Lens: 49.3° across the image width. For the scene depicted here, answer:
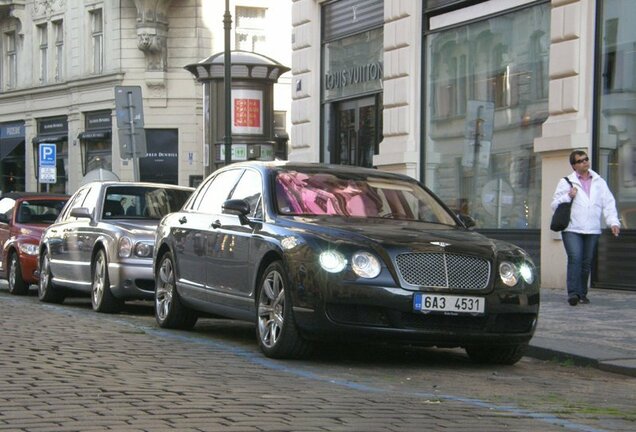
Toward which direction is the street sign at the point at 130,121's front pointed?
away from the camera

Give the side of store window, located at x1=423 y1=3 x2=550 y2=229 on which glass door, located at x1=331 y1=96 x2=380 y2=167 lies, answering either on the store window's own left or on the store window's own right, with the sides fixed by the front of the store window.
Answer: on the store window's own right

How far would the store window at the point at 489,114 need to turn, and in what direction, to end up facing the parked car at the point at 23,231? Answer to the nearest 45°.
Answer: approximately 45° to its right

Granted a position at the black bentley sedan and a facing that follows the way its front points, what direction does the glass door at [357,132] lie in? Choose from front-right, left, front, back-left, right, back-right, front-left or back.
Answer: back-left

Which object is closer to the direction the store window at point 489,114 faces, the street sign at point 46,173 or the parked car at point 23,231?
the parked car

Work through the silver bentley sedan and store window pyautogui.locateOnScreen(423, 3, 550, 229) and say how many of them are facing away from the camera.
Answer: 0

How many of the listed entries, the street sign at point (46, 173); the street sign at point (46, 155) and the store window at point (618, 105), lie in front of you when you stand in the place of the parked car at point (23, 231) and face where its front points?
1

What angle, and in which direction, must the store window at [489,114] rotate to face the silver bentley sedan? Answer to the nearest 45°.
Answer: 0° — it already faces it

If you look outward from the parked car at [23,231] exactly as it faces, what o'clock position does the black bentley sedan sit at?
The black bentley sedan is roughly at 1 o'clock from the parked car.

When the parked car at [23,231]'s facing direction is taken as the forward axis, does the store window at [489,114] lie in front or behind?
in front
